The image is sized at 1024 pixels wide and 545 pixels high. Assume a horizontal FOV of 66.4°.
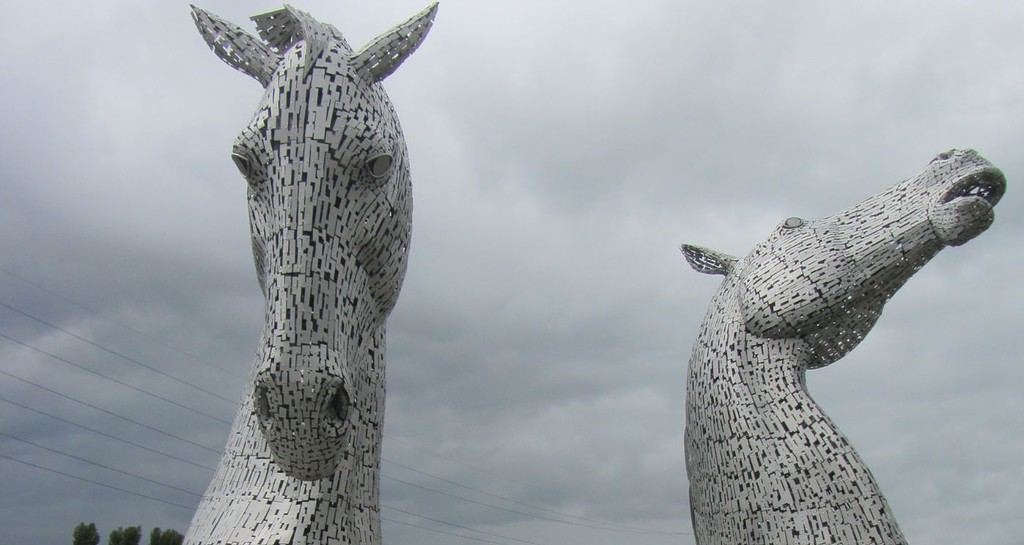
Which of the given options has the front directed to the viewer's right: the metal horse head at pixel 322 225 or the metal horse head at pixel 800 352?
the metal horse head at pixel 800 352

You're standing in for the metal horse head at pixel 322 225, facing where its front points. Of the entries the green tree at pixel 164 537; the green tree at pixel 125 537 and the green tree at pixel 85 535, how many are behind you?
3

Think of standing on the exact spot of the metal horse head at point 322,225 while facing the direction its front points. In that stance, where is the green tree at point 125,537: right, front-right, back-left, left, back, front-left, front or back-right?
back

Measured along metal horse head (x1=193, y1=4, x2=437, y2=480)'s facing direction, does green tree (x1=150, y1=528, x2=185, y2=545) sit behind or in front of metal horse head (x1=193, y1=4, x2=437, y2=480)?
behind

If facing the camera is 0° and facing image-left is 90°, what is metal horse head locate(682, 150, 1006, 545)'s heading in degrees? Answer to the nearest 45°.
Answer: approximately 270°

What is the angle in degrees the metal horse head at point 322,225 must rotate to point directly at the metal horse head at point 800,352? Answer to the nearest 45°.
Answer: approximately 135° to its left

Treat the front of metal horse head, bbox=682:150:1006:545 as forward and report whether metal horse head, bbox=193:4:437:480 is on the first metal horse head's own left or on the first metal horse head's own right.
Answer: on the first metal horse head's own right

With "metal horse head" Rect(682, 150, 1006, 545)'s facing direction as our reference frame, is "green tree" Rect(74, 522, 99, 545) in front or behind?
behind

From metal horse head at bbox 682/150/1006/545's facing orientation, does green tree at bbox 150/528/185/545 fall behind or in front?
behind

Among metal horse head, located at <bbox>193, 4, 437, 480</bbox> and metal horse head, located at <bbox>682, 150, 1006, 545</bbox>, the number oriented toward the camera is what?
1

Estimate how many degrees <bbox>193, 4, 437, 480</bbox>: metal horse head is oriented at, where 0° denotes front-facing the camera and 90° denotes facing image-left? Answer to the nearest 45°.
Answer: approximately 0°
